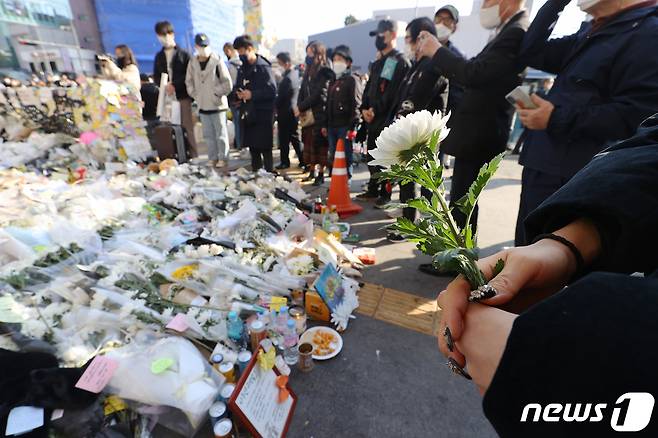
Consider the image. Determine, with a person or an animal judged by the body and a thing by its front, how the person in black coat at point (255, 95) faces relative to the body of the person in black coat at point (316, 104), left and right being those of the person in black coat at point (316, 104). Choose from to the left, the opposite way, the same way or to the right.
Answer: the same way

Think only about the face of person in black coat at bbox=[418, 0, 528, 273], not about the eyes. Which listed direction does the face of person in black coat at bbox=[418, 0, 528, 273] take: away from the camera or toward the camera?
toward the camera

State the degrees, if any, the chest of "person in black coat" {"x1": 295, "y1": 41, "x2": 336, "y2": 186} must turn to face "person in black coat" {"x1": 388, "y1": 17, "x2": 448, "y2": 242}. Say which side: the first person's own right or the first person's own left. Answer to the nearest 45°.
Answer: approximately 90° to the first person's own left

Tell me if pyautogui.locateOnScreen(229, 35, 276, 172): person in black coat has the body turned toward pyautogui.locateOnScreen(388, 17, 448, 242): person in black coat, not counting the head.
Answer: no

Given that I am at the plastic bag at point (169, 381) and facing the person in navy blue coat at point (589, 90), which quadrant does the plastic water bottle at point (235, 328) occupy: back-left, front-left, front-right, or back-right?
front-left

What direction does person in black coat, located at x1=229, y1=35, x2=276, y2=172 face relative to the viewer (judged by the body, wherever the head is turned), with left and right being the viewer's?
facing the viewer and to the left of the viewer

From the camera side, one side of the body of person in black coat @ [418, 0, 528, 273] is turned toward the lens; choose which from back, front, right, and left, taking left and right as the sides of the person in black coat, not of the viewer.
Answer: left

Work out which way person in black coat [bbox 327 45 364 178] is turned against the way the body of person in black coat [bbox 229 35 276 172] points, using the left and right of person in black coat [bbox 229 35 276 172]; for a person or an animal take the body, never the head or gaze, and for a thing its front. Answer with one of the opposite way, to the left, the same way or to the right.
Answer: the same way

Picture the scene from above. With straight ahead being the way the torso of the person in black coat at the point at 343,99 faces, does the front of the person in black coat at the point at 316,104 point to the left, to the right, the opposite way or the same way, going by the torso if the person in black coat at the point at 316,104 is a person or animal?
the same way

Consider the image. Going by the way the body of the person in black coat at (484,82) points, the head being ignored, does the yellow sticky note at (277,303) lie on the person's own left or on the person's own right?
on the person's own left

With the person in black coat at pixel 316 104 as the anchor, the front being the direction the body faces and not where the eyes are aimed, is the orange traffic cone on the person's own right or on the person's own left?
on the person's own left

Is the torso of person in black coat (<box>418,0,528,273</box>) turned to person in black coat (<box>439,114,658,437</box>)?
no

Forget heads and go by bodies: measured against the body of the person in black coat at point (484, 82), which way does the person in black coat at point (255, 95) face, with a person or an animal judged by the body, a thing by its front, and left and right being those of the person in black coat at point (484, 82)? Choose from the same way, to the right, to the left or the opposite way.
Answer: to the left
